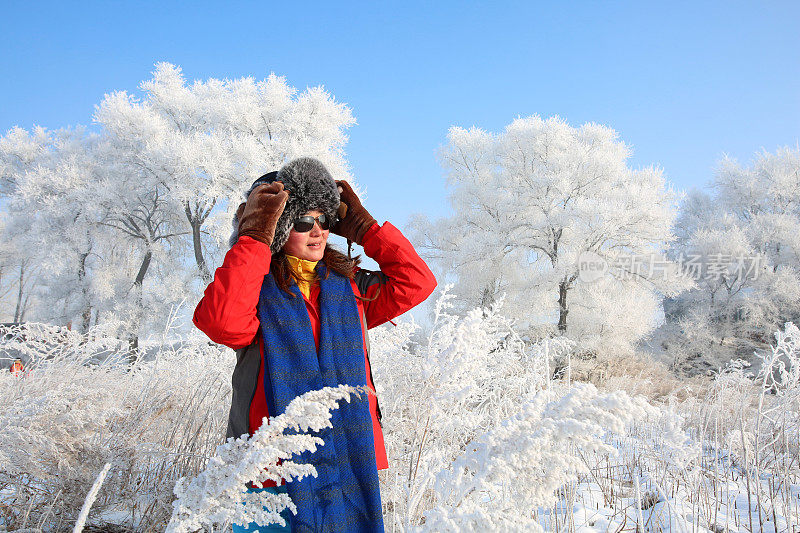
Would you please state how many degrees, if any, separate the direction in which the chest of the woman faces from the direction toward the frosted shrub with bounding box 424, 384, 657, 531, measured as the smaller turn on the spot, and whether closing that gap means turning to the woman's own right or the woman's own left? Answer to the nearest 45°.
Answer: approximately 90° to the woman's own left

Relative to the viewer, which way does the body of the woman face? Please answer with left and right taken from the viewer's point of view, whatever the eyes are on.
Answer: facing the viewer and to the right of the viewer

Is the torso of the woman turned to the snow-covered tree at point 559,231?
no

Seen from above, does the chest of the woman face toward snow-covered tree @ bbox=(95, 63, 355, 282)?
no

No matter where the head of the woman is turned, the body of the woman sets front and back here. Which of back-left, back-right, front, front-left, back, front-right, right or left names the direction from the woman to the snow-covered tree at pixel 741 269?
left

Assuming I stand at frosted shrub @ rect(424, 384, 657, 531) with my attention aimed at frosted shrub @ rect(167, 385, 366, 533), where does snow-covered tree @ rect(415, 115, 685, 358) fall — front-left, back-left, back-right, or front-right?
back-right
